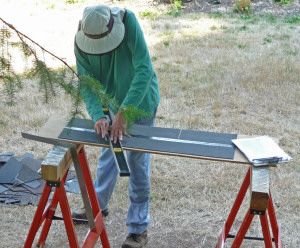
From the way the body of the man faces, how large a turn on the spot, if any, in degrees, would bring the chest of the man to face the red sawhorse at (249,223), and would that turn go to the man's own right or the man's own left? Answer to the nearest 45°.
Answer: approximately 90° to the man's own left

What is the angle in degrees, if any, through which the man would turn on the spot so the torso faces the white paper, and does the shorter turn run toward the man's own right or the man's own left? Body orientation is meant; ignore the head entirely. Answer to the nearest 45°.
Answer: approximately 135° to the man's own left

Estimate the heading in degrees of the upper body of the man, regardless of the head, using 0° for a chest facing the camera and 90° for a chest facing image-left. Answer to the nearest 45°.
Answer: approximately 45°

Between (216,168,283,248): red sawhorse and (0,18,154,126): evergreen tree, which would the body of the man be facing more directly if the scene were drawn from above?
the evergreen tree

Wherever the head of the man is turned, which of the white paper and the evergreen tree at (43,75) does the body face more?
the evergreen tree
